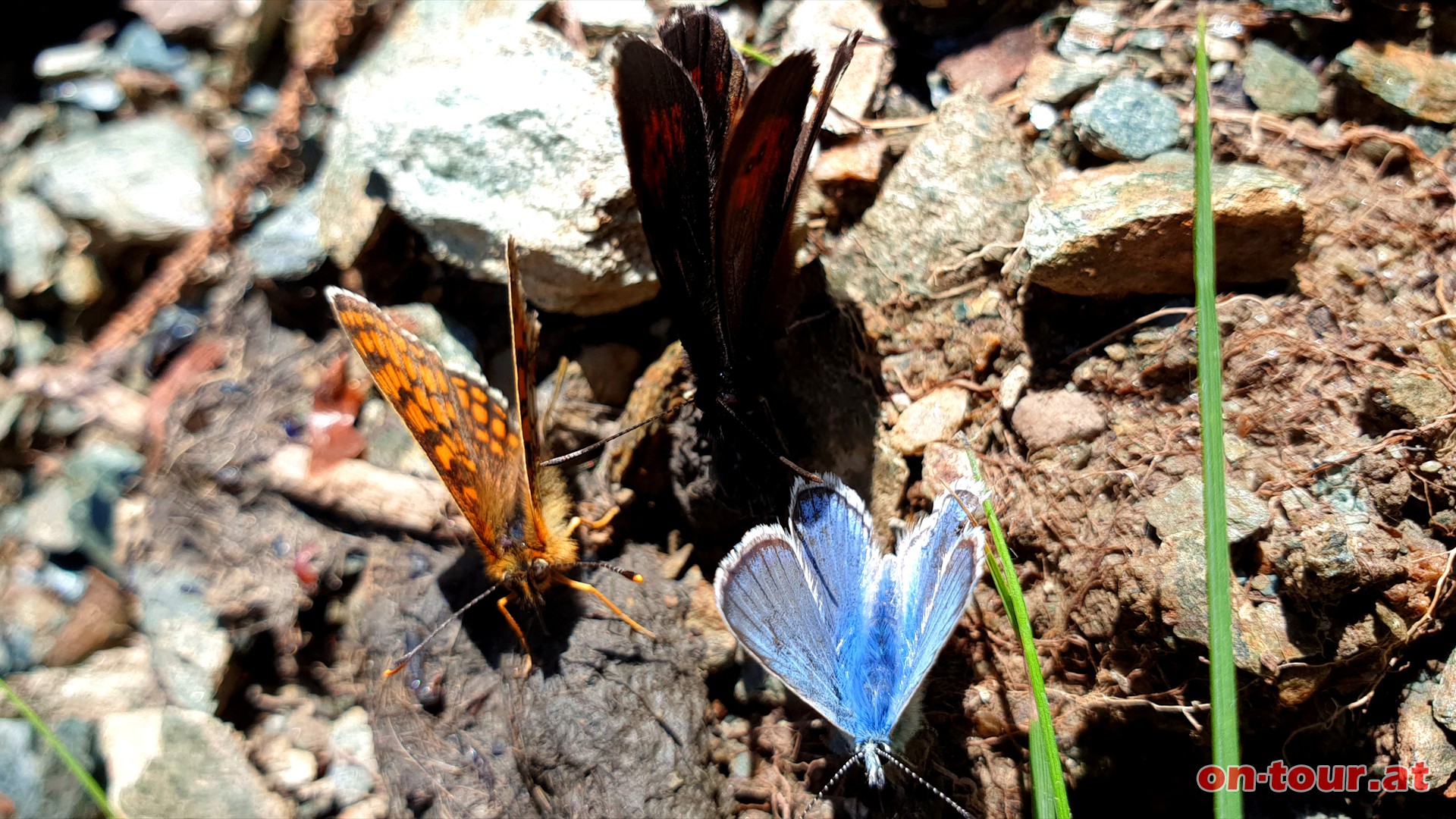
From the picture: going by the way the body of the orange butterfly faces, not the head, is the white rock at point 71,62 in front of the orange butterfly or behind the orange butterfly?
behind

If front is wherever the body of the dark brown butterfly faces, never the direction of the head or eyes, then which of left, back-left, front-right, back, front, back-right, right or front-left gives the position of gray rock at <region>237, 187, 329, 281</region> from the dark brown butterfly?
back-right

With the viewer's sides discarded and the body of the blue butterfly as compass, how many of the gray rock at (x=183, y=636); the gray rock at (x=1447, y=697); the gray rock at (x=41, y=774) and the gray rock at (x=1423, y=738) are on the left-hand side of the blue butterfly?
2

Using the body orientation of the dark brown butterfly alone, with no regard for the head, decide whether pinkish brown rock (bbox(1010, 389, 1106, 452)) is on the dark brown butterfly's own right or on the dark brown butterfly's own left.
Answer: on the dark brown butterfly's own left

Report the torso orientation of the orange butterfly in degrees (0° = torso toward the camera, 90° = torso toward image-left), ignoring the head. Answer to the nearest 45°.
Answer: approximately 0°

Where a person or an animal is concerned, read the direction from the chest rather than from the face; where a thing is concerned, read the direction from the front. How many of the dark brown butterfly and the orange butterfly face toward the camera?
2

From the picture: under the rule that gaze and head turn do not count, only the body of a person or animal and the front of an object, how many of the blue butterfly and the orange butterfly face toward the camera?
2
